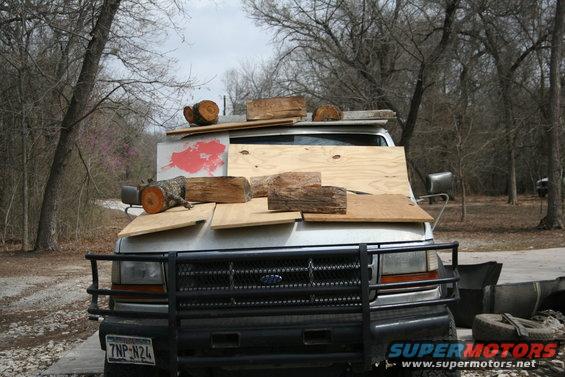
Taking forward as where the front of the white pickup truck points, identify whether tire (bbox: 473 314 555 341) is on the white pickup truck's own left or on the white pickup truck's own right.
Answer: on the white pickup truck's own left

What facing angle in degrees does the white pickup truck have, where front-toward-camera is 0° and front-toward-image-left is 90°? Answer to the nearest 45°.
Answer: approximately 0°

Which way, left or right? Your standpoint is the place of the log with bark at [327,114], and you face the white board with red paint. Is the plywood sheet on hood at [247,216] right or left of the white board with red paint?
left

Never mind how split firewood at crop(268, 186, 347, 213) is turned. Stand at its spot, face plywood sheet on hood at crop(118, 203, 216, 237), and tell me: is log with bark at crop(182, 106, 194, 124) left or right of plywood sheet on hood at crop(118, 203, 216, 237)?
right
